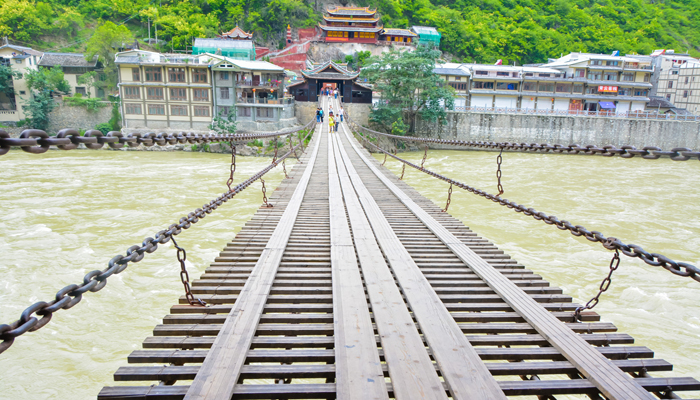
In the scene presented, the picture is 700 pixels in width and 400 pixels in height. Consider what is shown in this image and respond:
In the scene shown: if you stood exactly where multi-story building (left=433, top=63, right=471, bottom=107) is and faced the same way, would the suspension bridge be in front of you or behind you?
in front

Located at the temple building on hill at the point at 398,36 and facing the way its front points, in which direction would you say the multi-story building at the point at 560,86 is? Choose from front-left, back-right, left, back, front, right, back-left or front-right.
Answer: front-left
